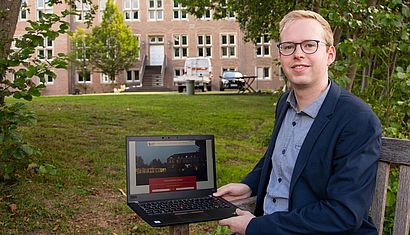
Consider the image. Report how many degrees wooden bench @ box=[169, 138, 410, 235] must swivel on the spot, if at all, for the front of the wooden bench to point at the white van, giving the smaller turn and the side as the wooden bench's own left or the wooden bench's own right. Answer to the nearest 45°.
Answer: approximately 135° to the wooden bench's own right

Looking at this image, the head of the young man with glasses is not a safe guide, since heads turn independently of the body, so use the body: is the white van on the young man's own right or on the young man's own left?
on the young man's own right

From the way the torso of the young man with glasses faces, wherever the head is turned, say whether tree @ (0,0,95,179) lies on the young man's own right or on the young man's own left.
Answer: on the young man's own right

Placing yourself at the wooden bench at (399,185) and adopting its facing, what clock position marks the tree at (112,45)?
The tree is roughly at 4 o'clock from the wooden bench.

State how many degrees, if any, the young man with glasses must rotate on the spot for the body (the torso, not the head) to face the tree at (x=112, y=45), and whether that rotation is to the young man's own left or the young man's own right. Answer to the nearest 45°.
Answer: approximately 135° to the young man's own right

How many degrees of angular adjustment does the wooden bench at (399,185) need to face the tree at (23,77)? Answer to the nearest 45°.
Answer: approximately 90° to its right

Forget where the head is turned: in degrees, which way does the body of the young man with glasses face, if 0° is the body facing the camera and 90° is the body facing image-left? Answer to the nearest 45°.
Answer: approximately 45°
